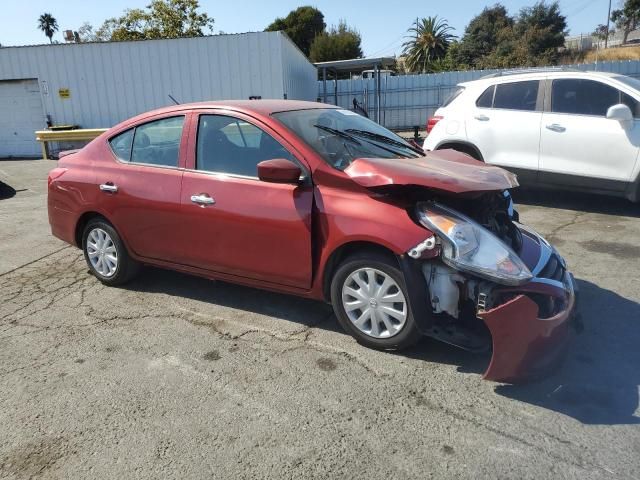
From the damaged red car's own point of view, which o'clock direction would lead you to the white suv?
The white suv is roughly at 9 o'clock from the damaged red car.

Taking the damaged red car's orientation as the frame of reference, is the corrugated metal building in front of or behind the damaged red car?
behind

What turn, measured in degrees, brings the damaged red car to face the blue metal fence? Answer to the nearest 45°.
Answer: approximately 135° to its left

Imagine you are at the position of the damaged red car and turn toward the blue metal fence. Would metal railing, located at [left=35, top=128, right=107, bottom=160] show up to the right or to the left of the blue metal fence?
left

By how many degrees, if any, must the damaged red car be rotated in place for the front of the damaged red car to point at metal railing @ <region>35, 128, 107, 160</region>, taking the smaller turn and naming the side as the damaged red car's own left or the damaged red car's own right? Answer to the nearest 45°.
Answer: approximately 180°

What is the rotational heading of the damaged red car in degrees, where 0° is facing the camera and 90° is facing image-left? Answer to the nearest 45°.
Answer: approximately 315°
